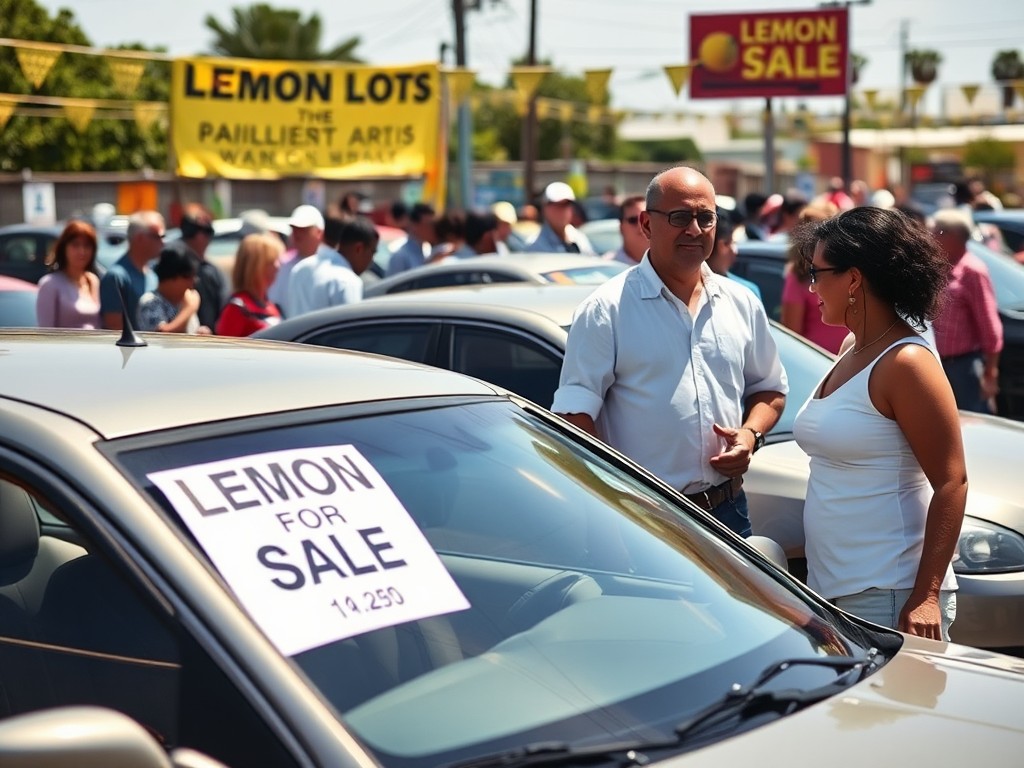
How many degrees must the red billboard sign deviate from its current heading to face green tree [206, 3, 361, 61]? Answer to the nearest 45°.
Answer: approximately 135° to its right

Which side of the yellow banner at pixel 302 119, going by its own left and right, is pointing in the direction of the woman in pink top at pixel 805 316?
front

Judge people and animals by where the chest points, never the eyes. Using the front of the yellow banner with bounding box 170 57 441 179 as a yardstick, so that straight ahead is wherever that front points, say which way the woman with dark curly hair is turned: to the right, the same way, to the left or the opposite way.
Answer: to the right

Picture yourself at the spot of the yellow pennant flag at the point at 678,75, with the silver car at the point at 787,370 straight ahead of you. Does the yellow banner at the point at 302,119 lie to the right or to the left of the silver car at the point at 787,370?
right

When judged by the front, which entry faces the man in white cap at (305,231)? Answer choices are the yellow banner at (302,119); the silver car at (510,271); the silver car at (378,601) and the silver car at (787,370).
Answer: the yellow banner

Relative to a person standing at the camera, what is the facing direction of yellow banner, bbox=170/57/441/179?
facing the viewer

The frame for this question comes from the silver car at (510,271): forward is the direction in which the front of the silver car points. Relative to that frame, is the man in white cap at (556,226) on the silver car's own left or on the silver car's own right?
on the silver car's own left

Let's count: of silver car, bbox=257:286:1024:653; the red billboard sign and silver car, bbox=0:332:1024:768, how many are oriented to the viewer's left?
0

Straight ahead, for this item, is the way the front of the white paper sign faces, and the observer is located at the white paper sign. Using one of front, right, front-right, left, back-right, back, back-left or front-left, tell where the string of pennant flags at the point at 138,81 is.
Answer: back-left

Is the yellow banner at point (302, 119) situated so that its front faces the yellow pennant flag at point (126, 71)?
no

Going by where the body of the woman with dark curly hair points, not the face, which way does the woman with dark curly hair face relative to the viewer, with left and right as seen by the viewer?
facing to the left of the viewer

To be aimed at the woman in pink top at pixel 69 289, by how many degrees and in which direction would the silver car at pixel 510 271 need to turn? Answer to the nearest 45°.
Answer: approximately 135° to its right

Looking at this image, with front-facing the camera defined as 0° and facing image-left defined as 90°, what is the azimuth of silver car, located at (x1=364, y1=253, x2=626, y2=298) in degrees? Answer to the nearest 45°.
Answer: approximately 315°

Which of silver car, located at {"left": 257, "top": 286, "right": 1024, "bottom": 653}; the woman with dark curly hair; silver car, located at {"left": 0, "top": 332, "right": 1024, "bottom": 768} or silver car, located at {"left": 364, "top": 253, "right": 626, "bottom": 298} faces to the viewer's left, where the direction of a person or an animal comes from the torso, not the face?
the woman with dark curly hair

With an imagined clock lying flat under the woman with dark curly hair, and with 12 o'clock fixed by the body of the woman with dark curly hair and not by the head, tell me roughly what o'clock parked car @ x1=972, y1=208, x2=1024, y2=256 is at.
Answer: The parked car is roughly at 3 o'clock from the woman with dark curly hair.

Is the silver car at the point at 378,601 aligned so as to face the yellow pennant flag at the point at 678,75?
no

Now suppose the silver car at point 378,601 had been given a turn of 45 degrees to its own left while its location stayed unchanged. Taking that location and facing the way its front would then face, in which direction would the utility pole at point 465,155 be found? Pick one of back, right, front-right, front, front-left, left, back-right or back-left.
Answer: left

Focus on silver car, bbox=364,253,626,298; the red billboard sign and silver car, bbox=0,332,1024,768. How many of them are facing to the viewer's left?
0

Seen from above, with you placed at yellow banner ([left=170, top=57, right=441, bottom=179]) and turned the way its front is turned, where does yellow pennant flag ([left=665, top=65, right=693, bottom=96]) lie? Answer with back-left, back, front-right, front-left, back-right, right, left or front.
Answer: back-left
